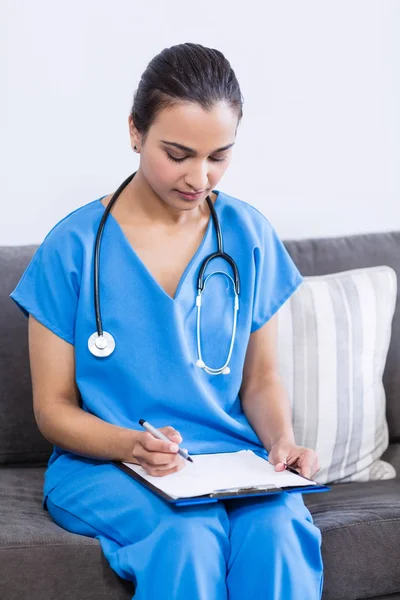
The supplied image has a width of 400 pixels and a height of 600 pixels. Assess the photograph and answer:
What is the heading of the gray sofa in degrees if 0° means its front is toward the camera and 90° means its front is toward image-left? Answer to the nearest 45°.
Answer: approximately 0°
